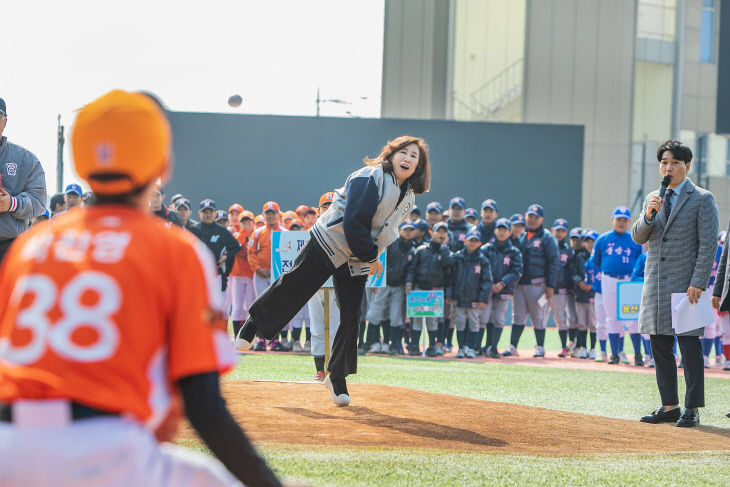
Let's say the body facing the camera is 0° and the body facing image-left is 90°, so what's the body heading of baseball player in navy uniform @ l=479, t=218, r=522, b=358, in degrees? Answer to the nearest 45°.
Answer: approximately 0°

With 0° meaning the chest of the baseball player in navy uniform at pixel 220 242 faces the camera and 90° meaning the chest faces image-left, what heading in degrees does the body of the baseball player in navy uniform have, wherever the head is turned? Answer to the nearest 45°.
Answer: approximately 0°

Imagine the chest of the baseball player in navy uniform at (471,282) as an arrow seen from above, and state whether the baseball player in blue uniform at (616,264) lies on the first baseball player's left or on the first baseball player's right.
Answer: on the first baseball player's left

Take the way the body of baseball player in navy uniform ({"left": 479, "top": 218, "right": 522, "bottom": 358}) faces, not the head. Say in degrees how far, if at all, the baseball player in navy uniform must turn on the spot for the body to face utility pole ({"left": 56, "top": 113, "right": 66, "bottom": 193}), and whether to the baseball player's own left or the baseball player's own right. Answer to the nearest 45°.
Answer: approximately 135° to the baseball player's own right

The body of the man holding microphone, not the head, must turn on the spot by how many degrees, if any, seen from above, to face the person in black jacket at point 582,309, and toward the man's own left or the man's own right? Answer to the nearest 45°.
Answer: approximately 135° to the man's own right

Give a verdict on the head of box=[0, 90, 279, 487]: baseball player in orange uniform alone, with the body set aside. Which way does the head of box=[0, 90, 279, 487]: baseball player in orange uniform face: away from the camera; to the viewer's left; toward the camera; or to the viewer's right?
away from the camera
